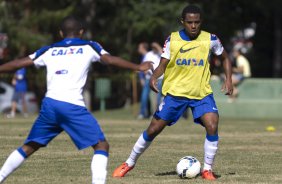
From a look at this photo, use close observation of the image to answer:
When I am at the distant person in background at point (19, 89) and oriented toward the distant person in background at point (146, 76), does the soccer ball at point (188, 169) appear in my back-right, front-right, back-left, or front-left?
front-right

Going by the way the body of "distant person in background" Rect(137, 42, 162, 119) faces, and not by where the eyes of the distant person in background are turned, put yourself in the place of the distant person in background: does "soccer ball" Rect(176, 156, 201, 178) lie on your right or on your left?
on your left

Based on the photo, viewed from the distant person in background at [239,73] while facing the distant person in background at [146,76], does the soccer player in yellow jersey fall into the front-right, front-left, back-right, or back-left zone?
front-left

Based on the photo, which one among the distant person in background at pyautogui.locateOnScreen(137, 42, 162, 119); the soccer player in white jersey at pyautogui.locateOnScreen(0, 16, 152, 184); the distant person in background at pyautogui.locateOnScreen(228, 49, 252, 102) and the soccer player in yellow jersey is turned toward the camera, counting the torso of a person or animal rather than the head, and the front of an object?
the soccer player in yellow jersey

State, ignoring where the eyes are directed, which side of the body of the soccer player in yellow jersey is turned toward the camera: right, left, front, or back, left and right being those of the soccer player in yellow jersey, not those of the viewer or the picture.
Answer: front

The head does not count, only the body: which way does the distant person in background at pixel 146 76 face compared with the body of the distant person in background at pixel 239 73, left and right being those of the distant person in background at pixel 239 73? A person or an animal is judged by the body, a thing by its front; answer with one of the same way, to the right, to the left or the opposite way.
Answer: the same way

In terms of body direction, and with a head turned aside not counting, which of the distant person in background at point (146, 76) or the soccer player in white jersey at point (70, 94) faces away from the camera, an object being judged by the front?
the soccer player in white jersey

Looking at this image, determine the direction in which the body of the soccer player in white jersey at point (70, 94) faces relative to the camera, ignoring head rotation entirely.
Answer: away from the camera

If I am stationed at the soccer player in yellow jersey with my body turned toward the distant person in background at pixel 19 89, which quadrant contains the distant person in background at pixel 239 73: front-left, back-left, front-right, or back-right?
front-right
